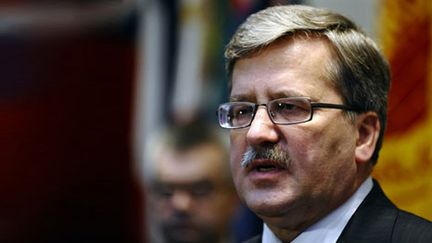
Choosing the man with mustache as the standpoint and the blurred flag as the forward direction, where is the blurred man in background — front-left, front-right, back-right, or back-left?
front-left

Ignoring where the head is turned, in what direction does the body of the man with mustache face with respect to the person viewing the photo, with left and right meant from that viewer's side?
facing the viewer and to the left of the viewer

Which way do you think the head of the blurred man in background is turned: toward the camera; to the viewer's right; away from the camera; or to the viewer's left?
toward the camera

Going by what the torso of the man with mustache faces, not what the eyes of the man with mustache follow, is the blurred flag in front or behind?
behind

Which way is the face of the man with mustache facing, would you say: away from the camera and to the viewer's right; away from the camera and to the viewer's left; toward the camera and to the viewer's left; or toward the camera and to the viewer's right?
toward the camera and to the viewer's left

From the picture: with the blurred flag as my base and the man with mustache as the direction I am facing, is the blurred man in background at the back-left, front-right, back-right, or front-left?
front-right

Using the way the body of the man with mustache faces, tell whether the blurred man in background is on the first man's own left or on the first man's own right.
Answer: on the first man's own right
